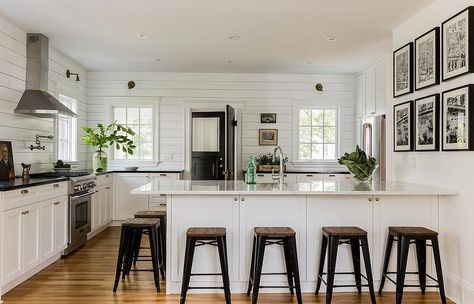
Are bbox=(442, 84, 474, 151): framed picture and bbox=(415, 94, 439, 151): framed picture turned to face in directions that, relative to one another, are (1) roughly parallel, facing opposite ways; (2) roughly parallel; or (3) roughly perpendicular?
roughly parallel

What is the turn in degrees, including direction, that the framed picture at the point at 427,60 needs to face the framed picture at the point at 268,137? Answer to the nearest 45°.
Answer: approximately 90° to its right

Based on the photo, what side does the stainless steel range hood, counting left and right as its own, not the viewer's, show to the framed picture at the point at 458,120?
front

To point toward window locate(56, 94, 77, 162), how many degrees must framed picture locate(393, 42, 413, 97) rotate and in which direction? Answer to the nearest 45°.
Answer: approximately 45° to its right

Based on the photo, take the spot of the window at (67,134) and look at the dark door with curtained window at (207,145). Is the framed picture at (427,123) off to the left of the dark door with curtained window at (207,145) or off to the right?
right

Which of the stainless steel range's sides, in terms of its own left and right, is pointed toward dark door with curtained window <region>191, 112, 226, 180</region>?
left

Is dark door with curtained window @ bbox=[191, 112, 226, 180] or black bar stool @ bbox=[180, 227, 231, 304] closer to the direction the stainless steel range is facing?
the black bar stool

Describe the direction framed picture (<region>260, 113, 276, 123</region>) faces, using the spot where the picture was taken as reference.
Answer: facing the viewer

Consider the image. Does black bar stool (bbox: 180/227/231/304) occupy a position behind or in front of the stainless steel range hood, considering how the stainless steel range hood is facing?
in front

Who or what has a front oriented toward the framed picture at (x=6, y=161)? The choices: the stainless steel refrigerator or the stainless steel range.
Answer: the stainless steel refrigerator

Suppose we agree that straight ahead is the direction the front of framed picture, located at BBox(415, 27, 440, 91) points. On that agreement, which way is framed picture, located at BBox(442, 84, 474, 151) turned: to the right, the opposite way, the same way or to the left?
the same way

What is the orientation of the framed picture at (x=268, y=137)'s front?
toward the camera

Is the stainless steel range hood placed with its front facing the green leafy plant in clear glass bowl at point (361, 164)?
yes

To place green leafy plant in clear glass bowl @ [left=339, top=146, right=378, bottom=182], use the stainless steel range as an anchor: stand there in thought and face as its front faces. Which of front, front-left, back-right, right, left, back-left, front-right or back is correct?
front

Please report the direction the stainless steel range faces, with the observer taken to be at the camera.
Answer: facing the viewer and to the right of the viewer

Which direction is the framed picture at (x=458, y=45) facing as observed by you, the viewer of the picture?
facing the viewer and to the left of the viewer

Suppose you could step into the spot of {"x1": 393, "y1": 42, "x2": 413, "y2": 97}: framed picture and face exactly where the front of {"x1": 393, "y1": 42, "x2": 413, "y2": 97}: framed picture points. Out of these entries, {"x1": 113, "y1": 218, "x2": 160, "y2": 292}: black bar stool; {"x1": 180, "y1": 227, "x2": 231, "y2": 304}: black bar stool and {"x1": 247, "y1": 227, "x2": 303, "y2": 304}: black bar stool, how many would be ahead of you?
3

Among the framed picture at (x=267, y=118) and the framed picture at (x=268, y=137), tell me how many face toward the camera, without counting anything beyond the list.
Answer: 2

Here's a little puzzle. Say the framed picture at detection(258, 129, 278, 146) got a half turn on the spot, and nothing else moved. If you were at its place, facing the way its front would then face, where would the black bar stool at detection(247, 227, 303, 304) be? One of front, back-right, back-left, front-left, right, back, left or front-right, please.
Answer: back

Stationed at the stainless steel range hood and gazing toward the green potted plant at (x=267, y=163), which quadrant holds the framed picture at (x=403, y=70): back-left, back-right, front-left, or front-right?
front-right

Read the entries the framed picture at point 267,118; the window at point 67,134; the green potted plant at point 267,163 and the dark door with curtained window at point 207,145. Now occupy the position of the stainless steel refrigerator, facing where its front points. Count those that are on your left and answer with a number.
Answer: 0

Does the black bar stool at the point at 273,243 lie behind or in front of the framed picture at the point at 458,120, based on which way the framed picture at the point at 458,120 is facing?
in front

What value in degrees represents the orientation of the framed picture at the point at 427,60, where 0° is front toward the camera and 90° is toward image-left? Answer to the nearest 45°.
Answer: approximately 45°
